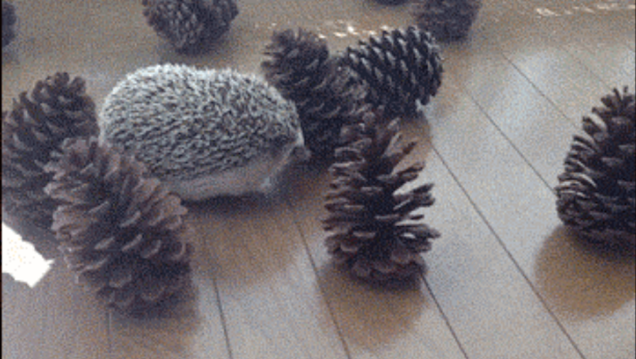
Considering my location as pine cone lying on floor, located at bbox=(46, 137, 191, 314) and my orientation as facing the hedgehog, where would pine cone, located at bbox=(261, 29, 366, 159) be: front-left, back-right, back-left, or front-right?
front-right

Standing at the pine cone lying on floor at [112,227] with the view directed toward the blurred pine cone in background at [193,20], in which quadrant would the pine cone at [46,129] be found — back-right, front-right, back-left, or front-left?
front-left

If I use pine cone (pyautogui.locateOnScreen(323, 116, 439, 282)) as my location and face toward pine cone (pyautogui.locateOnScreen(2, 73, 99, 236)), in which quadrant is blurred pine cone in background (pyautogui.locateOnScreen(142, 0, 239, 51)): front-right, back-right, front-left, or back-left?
front-right

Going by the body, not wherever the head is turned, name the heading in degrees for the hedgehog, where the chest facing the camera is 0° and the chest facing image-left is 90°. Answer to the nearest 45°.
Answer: approximately 270°

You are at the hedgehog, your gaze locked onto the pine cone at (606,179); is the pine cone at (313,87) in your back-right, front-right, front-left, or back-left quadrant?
front-left
